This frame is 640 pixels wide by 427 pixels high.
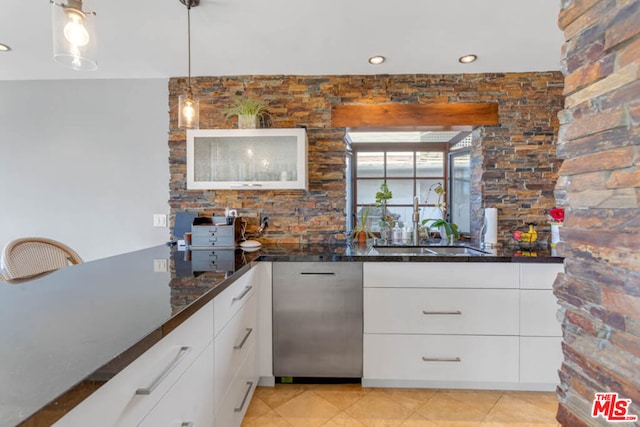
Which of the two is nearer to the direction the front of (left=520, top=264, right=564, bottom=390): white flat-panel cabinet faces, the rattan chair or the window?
the rattan chair

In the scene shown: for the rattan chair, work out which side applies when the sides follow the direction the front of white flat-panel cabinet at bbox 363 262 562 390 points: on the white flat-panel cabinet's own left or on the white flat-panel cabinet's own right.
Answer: on the white flat-panel cabinet's own right

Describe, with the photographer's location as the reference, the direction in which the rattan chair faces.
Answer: facing the viewer and to the right of the viewer

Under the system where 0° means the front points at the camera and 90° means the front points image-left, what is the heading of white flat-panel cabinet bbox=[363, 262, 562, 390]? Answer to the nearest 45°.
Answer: approximately 0°

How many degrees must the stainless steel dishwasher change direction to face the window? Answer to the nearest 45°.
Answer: approximately 135° to its left

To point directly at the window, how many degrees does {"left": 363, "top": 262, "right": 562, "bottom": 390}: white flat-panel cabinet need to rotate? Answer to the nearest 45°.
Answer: approximately 135° to its right

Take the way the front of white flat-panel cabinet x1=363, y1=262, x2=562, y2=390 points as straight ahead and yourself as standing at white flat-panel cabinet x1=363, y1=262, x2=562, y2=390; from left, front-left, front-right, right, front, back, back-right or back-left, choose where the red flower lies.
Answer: back-left

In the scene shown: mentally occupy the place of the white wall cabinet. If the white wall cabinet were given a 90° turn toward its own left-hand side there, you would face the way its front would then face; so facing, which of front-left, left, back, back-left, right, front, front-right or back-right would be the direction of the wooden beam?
front

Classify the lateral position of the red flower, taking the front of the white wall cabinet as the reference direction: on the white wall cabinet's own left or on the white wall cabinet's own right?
on the white wall cabinet's own left

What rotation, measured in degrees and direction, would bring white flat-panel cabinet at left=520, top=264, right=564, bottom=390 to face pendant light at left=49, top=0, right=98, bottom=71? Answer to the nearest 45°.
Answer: approximately 45° to its right
